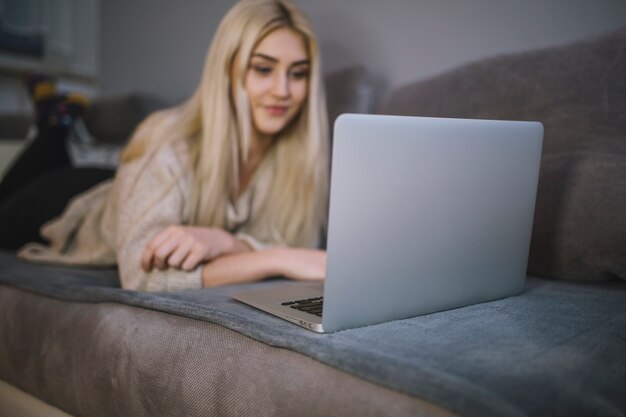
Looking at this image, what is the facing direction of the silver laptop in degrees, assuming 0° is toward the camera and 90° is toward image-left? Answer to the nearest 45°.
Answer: approximately 135°

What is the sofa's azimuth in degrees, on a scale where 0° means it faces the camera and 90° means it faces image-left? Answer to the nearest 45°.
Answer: approximately 45°

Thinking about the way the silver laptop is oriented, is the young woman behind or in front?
in front
